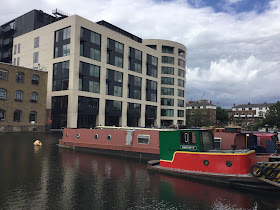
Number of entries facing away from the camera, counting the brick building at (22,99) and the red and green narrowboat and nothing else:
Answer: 0

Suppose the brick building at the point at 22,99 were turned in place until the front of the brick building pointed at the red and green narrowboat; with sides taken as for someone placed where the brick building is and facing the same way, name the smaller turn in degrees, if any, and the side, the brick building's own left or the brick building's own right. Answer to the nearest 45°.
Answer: approximately 45° to the brick building's own right
